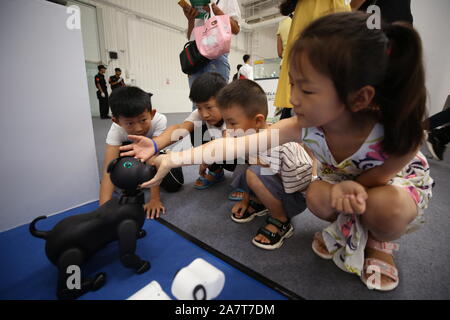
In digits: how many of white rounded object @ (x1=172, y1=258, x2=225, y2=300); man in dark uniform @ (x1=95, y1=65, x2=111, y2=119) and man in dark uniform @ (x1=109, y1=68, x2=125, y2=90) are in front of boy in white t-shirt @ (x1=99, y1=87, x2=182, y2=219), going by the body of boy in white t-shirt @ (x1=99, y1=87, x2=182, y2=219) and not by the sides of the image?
1

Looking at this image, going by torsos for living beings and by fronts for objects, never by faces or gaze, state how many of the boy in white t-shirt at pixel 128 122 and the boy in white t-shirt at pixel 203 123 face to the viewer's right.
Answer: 0

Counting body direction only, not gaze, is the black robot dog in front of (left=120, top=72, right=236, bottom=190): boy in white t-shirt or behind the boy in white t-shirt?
in front

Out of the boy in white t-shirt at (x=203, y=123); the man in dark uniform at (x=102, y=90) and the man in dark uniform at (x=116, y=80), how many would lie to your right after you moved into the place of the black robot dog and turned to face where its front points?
0

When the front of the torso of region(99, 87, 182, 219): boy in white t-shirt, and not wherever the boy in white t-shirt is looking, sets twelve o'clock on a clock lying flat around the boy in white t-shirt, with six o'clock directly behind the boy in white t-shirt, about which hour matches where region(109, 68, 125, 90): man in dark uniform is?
The man in dark uniform is roughly at 6 o'clock from the boy in white t-shirt.

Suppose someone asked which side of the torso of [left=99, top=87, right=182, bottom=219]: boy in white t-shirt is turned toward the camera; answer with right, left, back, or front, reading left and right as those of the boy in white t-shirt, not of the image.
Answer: front

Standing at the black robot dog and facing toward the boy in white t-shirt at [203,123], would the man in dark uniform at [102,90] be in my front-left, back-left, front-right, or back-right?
front-left

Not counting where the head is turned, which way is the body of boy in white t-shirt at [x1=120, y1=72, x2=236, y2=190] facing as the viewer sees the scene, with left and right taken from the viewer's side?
facing the viewer and to the left of the viewer

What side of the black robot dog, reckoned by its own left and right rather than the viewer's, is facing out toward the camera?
right

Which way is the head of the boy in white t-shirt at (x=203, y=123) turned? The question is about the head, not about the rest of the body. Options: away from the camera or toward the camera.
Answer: toward the camera
